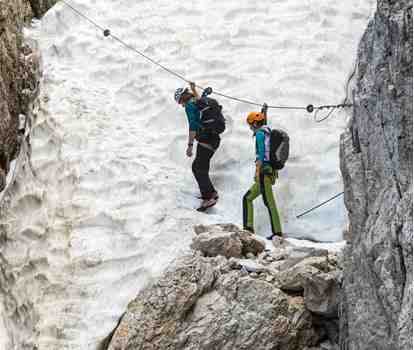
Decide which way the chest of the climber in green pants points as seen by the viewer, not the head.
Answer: to the viewer's left

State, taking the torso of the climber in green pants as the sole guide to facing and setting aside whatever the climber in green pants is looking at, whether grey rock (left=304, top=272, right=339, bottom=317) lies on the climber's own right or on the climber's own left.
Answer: on the climber's own left

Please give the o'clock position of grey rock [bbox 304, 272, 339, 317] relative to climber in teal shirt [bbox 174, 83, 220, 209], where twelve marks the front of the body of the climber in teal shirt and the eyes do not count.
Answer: The grey rock is roughly at 8 o'clock from the climber in teal shirt.

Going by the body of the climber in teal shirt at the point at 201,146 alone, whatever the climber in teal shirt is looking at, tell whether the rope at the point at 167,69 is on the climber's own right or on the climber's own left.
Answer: on the climber's own right

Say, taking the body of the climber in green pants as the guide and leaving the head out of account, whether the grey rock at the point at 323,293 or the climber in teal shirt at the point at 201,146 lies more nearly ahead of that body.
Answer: the climber in teal shirt

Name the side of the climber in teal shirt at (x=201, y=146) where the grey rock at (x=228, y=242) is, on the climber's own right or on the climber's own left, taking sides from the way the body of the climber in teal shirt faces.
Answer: on the climber's own left

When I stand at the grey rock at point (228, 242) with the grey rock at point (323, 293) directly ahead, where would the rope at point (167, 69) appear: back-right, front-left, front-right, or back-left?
back-left

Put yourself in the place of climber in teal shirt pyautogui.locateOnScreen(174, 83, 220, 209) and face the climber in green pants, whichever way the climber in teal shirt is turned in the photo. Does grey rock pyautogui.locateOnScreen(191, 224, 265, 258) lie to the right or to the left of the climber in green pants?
right
